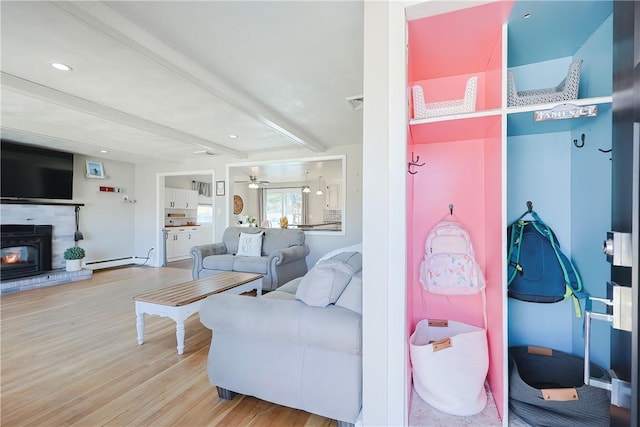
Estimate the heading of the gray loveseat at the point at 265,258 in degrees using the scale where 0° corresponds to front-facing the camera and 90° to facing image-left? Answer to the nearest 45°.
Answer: approximately 45°

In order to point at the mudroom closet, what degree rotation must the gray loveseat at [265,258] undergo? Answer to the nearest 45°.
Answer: approximately 45° to its left

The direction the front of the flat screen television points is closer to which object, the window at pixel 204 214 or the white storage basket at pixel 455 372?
the white storage basket

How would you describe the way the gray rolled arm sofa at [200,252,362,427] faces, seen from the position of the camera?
facing away from the viewer and to the left of the viewer

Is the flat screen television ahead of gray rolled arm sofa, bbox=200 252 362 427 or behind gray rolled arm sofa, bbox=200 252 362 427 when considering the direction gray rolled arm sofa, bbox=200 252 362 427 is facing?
ahead

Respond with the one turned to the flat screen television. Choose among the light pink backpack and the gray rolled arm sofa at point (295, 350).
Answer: the gray rolled arm sofa

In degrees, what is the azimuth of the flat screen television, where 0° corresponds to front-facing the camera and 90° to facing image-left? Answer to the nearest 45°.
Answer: approximately 315°

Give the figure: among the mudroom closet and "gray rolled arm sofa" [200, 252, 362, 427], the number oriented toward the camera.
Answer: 1

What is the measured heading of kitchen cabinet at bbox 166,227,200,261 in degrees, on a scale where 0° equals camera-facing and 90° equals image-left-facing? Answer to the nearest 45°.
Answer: approximately 0°

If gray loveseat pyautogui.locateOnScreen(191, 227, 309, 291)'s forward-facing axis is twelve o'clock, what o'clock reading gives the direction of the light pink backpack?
The light pink backpack is roughly at 10 o'clock from the gray loveseat.

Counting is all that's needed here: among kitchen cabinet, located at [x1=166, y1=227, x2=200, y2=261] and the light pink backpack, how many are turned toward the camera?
2

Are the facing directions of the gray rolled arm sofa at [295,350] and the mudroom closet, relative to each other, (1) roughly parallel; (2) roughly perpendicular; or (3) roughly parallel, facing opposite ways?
roughly perpendicular
